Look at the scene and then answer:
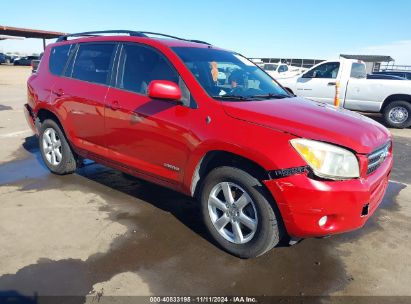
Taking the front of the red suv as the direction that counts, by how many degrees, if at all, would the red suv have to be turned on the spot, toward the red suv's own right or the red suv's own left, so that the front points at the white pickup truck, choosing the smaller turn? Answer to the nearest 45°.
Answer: approximately 90° to the red suv's own left

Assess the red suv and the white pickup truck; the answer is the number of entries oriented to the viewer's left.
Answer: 1

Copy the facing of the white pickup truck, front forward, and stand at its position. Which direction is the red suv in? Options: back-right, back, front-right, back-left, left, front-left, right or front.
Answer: left

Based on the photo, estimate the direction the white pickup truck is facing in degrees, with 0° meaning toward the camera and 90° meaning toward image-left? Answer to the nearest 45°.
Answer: approximately 90°

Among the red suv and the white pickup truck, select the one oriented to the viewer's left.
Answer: the white pickup truck

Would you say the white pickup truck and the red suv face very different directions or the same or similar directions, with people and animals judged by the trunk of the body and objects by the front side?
very different directions
